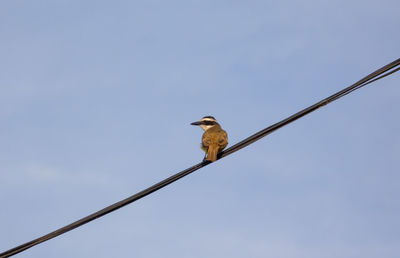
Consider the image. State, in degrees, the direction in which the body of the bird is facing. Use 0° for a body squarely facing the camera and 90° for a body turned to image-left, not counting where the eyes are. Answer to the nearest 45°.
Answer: approximately 180°
